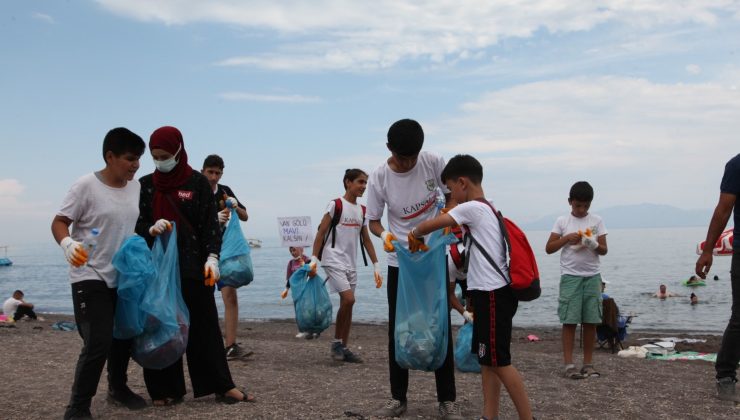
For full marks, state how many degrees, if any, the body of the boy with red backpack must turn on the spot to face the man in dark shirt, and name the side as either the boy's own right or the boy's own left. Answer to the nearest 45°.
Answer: approximately 135° to the boy's own right

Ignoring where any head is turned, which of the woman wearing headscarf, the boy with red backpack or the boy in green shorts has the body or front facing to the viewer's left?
the boy with red backpack

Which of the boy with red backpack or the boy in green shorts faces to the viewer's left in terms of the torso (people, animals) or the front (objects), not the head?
the boy with red backpack

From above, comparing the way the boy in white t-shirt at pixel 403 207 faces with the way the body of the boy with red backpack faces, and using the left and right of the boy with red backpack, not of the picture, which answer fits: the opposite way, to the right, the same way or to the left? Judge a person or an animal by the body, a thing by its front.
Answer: to the left

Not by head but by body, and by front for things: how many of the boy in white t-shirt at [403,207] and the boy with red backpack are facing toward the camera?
1

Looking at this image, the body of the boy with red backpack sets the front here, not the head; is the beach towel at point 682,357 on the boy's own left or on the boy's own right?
on the boy's own right

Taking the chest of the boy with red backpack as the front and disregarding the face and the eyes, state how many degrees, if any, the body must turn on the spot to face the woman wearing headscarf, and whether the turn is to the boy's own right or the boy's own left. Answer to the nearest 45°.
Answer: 0° — they already face them
